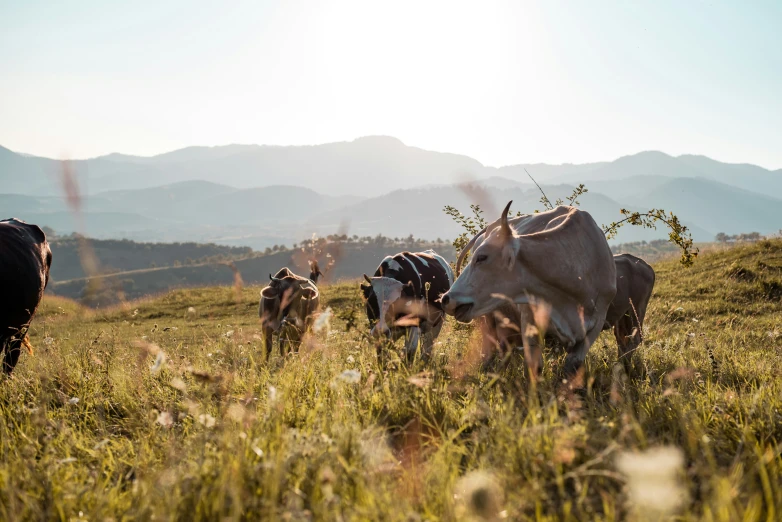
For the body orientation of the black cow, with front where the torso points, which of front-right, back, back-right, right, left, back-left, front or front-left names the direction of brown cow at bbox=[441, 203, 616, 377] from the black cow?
back-left

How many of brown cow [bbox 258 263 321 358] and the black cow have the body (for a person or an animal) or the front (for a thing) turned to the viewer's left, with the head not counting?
1

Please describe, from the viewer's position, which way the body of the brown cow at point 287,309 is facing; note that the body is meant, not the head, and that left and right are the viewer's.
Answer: facing the viewer

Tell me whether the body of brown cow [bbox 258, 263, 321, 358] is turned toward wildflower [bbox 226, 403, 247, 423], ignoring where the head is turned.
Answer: yes

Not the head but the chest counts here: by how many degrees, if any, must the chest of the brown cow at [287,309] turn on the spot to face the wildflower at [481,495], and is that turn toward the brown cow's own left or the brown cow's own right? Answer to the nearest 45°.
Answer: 0° — it already faces it

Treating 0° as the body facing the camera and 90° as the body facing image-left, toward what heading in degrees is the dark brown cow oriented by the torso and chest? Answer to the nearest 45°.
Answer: approximately 90°

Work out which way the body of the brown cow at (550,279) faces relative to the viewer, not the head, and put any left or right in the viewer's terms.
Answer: facing the viewer and to the left of the viewer

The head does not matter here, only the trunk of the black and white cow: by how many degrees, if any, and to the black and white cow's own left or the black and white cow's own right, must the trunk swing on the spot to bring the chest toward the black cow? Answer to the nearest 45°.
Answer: approximately 45° to the black and white cow's own right

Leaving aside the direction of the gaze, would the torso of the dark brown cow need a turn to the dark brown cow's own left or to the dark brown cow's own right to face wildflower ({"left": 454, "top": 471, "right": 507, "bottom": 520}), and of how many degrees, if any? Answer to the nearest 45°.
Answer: approximately 90° to the dark brown cow's own left

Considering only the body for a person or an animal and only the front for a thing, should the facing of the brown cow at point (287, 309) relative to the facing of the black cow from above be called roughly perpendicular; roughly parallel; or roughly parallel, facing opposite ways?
roughly perpendicular

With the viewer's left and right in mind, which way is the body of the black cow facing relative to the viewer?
facing to the left of the viewer

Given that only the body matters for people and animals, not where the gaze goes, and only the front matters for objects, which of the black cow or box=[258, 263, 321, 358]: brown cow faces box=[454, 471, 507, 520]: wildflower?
the brown cow

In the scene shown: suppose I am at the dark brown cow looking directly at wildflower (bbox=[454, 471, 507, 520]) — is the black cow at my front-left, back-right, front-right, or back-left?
front-right

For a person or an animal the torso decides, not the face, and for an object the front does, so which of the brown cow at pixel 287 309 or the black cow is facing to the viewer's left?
the black cow
